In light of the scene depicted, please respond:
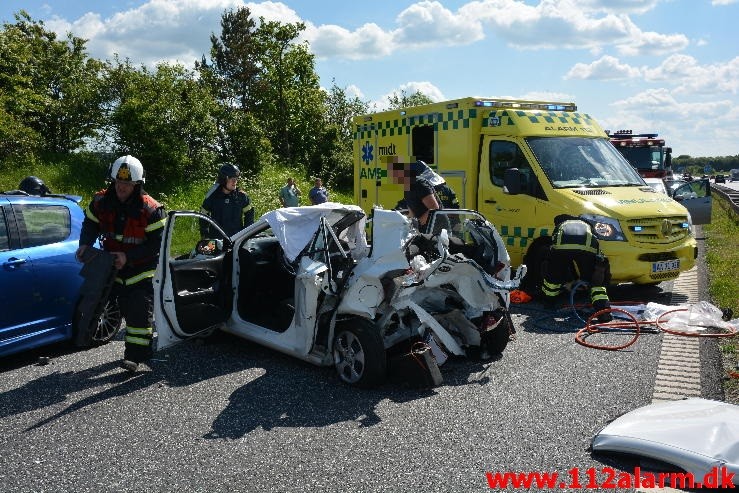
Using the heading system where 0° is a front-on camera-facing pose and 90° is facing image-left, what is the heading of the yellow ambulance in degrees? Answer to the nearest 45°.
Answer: approximately 315°

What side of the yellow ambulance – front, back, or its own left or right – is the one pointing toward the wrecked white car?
right

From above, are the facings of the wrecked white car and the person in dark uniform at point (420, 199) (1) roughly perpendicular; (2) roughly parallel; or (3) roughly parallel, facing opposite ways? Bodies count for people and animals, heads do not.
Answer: roughly perpendicular

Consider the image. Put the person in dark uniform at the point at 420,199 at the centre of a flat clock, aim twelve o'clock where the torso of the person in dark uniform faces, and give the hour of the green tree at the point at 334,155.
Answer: The green tree is roughly at 4 o'clock from the person in dark uniform.

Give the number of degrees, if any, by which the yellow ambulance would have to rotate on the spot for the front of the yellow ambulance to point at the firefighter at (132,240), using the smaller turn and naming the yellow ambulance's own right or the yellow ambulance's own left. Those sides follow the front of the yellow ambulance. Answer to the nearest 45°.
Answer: approximately 90° to the yellow ambulance's own right

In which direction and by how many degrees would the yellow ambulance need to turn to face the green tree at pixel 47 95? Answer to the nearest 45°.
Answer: approximately 180°

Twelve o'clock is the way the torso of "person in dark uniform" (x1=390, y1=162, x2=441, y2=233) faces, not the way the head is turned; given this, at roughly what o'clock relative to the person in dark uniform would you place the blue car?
The blue car is roughly at 1 o'clock from the person in dark uniform.
